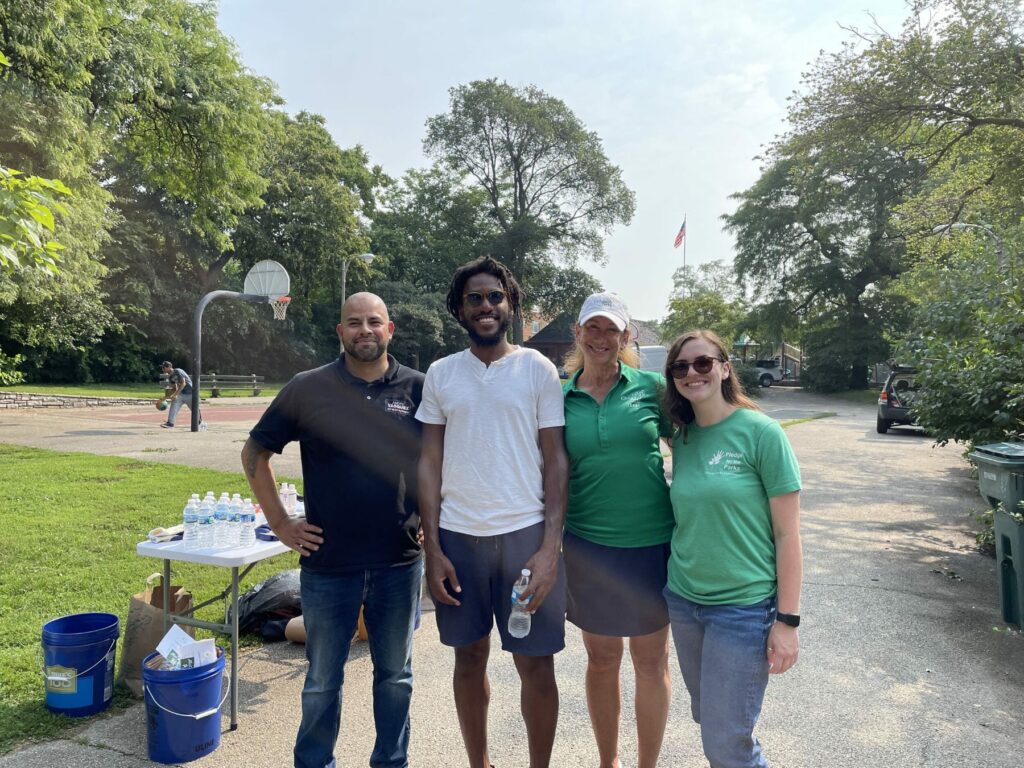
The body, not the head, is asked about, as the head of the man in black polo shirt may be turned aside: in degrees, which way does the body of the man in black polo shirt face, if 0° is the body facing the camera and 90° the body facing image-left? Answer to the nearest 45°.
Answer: approximately 0°

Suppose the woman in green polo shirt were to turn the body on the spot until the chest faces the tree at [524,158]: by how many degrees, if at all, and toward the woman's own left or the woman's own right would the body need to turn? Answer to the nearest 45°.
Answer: approximately 180°

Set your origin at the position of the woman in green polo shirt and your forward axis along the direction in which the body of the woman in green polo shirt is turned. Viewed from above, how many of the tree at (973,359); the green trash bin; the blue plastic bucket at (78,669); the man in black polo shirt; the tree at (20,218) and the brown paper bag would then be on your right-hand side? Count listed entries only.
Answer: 4

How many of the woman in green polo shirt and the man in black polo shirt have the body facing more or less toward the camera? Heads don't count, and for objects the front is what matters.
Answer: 2

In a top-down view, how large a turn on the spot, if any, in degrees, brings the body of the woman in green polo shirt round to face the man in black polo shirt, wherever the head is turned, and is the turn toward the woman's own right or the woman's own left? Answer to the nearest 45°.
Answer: approximately 90° to the woman's own right

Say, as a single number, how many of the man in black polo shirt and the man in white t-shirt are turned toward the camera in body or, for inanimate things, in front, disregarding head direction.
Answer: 2

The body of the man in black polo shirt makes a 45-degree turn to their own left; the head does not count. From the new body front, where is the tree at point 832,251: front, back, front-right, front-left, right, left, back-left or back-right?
left
